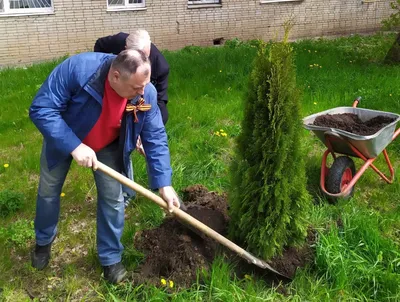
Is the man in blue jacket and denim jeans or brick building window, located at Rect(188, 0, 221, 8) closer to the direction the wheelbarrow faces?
the man in blue jacket and denim jeans

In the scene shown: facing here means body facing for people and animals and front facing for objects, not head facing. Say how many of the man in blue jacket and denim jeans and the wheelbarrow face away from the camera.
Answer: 0

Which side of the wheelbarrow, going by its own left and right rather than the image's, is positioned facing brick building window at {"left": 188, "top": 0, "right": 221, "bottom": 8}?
right

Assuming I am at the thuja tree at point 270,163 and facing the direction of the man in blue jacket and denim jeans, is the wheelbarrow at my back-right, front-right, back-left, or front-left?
back-right

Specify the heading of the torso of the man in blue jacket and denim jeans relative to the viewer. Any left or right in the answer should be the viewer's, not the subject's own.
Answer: facing the viewer and to the right of the viewer

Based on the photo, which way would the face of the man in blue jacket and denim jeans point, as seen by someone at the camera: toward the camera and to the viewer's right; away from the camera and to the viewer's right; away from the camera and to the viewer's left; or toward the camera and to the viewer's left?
toward the camera and to the viewer's right

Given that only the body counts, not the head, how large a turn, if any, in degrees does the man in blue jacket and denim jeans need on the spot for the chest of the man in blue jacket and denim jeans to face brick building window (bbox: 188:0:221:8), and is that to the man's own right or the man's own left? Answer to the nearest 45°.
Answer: approximately 135° to the man's own left

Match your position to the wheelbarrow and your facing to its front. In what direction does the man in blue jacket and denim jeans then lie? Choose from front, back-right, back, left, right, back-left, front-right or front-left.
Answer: front

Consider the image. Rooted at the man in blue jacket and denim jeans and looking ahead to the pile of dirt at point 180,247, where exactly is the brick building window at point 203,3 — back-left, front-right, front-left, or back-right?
front-left

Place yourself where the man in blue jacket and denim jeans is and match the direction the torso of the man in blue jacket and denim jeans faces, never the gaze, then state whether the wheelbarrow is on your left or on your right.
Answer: on your left

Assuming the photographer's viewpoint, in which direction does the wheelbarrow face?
facing the viewer and to the left of the viewer

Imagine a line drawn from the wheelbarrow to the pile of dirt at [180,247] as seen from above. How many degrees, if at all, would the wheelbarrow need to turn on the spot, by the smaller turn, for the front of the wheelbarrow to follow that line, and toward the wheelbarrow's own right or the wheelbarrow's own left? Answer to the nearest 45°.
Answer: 0° — it already faces it

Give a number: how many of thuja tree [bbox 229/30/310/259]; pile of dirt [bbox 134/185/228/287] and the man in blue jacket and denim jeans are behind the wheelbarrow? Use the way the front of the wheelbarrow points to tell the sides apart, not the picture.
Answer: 0

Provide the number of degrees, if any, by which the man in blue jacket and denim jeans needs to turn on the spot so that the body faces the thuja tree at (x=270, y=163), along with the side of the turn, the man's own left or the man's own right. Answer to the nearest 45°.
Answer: approximately 45° to the man's own left
